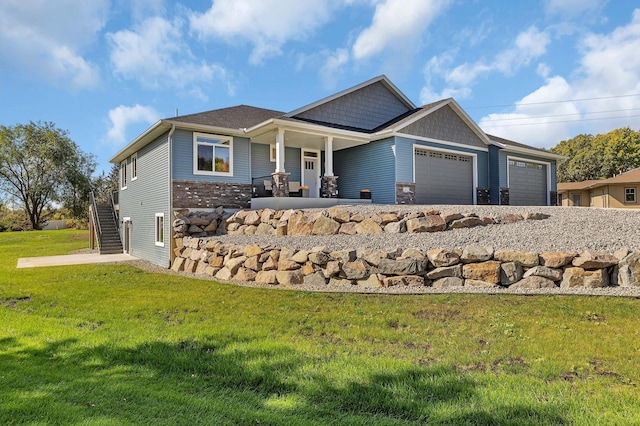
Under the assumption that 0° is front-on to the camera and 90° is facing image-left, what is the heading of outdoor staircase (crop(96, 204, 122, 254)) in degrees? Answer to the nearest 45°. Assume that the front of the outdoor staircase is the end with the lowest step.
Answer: approximately 0°

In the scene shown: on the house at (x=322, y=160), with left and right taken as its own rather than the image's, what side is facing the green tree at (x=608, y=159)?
left

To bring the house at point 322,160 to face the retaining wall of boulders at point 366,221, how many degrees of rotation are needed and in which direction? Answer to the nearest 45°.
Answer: approximately 45° to its right

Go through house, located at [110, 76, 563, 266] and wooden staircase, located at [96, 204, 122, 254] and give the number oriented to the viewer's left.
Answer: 0

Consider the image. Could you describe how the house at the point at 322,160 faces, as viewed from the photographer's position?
facing the viewer and to the right of the viewer

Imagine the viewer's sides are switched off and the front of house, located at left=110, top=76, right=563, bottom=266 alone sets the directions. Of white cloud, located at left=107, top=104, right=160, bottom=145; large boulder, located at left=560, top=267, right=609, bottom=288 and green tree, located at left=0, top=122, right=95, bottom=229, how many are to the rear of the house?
2
